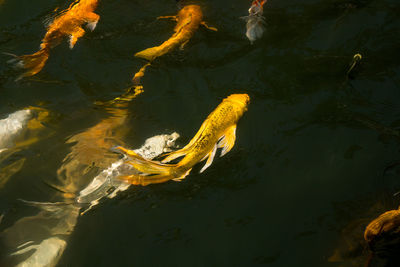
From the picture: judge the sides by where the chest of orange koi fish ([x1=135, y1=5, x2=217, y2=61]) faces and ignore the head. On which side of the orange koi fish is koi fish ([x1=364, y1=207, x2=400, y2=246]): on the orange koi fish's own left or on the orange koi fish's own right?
on the orange koi fish's own right

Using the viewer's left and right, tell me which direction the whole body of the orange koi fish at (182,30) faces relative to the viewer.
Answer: facing away from the viewer and to the right of the viewer

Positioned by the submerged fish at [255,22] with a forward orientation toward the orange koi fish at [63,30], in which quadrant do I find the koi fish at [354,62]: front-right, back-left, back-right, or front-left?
back-left

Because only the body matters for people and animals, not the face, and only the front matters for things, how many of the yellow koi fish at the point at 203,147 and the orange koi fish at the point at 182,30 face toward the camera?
0

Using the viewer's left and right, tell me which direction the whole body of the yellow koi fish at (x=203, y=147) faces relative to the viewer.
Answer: facing away from the viewer and to the right of the viewer

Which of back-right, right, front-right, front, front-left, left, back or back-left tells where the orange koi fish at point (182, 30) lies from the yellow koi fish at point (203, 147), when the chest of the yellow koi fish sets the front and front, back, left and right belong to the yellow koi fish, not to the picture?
front-left
